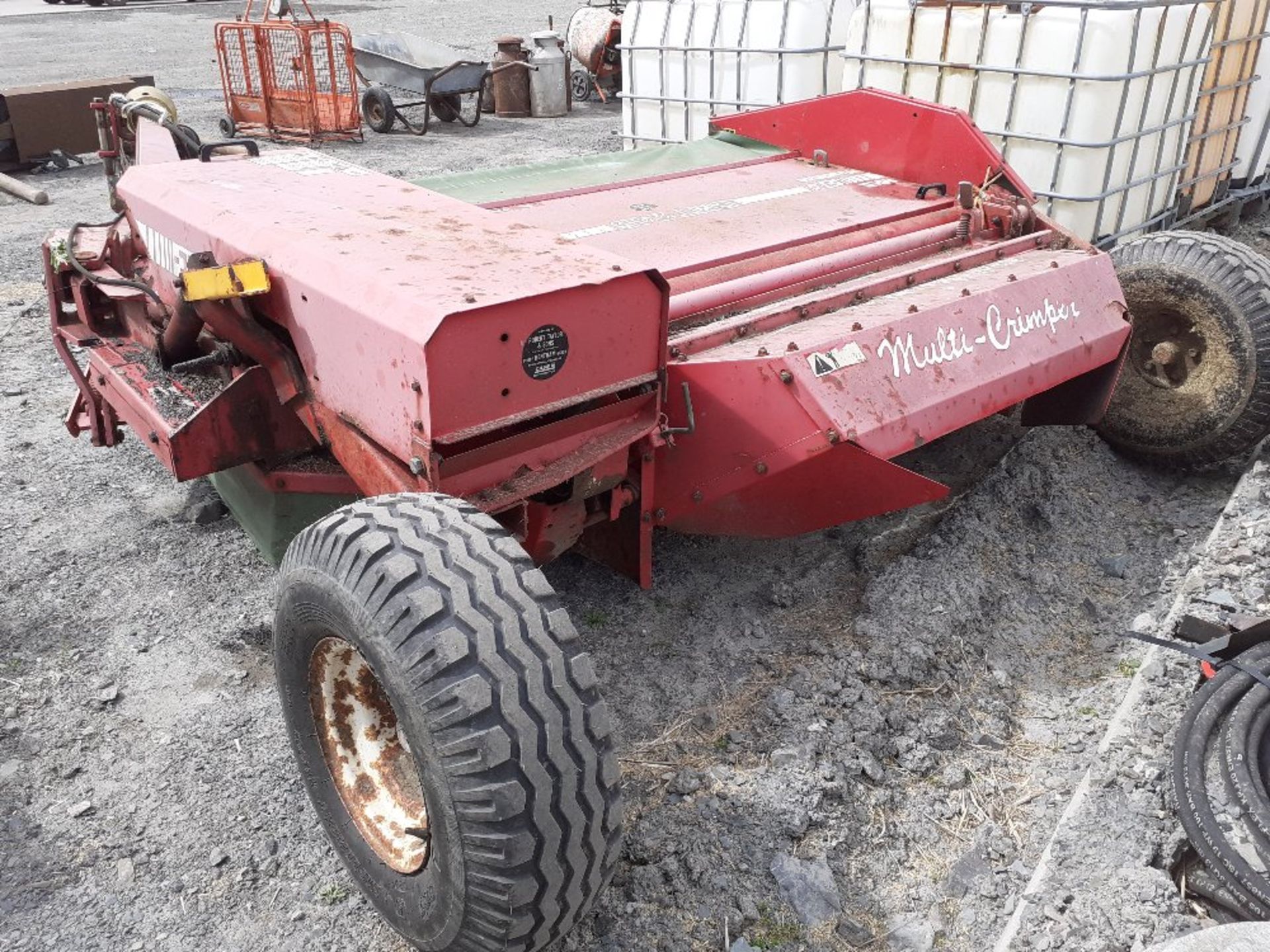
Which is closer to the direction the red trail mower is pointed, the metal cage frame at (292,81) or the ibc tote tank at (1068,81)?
the metal cage frame

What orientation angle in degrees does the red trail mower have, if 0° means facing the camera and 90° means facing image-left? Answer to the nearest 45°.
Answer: approximately 135°

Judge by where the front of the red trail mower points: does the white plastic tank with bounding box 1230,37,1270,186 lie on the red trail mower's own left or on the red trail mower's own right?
on the red trail mower's own right

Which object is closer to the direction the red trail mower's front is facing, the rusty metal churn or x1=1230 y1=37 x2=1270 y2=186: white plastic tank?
the rusty metal churn

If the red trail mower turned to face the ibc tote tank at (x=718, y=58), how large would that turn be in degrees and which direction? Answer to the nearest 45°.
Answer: approximately 45° to its right

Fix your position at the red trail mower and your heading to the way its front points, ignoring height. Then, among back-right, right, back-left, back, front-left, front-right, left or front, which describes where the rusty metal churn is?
front-right

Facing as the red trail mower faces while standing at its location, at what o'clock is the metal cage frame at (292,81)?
The metal cage frame is roughly at 1 o'clock from the red trail mower.

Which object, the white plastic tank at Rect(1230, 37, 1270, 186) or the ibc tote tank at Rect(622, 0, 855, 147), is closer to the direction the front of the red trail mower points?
the ibc tote tank

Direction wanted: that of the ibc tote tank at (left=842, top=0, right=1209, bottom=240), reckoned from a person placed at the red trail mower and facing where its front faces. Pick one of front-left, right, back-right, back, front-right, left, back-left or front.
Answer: right
